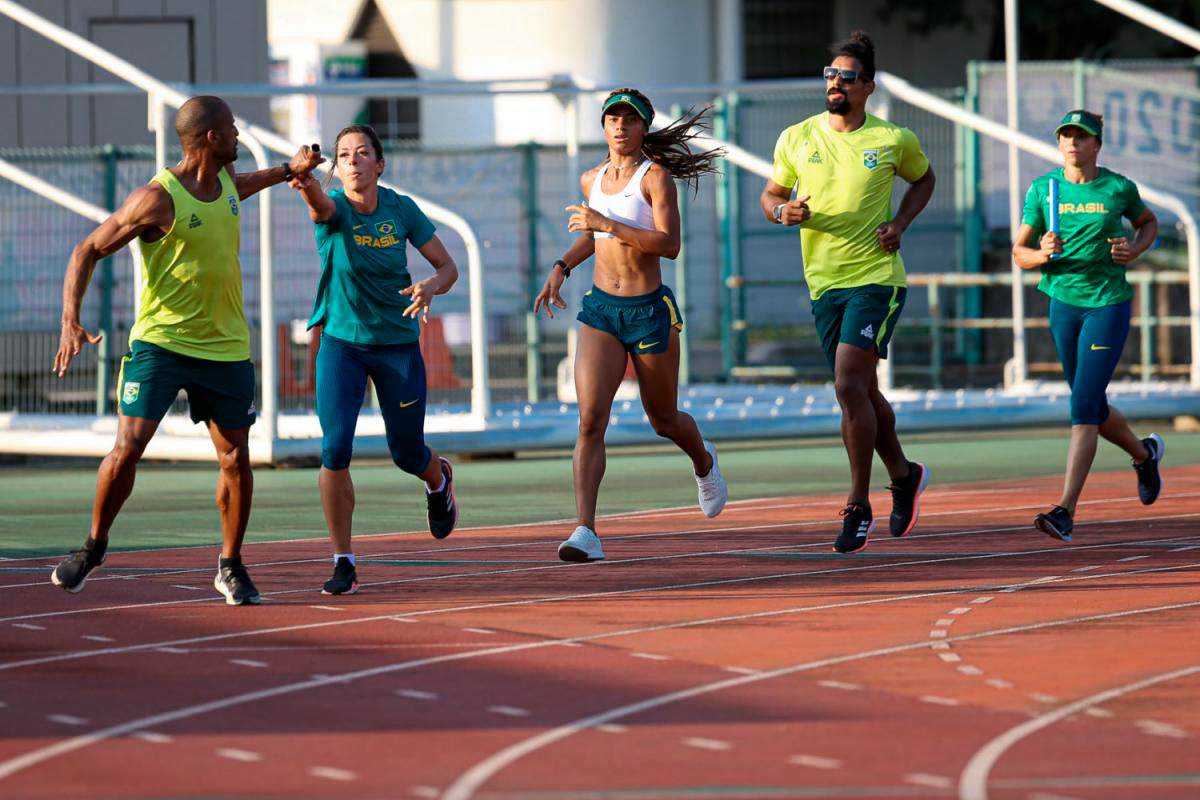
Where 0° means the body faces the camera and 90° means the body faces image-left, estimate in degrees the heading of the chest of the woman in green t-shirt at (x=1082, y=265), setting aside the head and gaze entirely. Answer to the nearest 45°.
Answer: approximately 45°

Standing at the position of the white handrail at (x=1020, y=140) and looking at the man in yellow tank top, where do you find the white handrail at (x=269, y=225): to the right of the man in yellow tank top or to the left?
right

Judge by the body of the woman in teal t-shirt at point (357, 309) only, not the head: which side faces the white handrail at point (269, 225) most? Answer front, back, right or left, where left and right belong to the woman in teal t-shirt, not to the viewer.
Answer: back

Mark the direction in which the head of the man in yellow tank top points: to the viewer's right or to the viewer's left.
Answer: to the viewer's right

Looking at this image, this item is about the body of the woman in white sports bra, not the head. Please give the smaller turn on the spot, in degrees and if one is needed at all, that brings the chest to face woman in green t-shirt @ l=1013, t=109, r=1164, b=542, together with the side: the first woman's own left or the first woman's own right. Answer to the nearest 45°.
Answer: approximately 135° to the first woman's own left

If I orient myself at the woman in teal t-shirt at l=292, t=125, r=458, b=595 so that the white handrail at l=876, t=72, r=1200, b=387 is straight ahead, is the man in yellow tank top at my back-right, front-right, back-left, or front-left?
back-left

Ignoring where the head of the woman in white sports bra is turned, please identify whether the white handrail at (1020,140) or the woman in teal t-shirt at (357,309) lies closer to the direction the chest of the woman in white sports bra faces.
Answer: the woman in teal t-shirt

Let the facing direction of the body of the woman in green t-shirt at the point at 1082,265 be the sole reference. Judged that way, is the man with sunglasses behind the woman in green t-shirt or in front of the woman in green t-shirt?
in front

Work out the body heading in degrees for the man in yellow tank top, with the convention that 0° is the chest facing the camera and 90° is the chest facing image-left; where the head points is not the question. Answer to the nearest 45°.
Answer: approximately 315°

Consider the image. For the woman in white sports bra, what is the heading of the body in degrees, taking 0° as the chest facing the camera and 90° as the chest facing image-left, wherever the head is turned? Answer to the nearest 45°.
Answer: approximately 45°

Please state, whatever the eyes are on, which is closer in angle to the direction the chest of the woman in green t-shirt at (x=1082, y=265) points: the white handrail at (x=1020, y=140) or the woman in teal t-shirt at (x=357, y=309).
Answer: the woman in teal t-shirt

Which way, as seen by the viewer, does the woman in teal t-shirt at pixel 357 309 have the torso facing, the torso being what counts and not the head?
toward the camera
